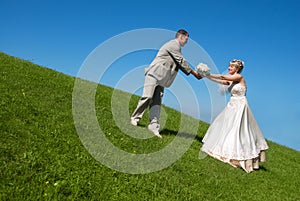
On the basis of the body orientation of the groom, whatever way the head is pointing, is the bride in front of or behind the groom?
in front

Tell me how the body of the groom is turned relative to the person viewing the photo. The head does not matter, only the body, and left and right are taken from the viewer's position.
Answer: facing to the right of the viewer

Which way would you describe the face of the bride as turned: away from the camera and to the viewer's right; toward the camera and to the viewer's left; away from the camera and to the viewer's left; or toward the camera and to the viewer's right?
toward the camera and to the viewer's left
